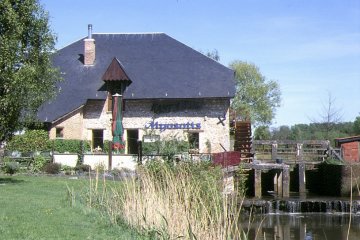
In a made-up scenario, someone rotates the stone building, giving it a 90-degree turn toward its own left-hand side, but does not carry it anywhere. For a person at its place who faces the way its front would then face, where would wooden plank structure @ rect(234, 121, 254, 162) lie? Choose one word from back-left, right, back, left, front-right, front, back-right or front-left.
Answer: front

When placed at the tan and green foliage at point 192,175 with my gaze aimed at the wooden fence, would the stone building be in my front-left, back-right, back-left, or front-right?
front-left

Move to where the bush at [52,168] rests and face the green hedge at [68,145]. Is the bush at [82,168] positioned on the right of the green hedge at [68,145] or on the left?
right

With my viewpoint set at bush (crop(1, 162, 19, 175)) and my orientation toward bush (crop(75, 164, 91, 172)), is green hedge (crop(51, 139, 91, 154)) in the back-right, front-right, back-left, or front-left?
front-left

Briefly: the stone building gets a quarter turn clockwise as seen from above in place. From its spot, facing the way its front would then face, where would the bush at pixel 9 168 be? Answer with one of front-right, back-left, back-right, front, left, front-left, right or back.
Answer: front-left

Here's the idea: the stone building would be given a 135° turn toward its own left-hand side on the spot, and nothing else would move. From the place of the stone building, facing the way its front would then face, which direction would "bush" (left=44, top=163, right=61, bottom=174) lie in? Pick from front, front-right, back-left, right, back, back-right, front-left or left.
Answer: back

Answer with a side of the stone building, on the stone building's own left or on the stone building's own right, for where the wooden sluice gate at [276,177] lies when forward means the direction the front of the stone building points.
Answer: on the stone building's own left

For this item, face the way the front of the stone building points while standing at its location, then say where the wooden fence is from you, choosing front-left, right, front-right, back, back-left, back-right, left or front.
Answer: left

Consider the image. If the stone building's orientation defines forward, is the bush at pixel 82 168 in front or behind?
in front

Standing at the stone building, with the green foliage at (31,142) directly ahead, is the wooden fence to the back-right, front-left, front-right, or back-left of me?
back-left

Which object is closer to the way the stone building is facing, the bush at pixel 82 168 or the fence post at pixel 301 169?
the bush

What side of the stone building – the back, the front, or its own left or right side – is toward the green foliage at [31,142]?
right

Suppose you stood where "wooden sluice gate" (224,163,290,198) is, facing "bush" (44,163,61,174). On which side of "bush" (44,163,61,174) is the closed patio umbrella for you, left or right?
right

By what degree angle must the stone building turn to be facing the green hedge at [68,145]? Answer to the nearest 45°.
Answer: approximately 90° to its right

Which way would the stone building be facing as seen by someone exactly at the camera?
facing the viewer
